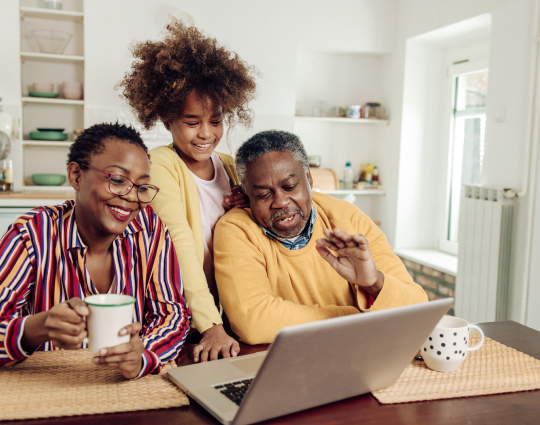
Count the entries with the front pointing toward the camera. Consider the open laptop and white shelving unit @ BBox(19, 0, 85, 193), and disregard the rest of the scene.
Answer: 1

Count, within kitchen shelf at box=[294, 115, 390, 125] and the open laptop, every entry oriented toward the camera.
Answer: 1

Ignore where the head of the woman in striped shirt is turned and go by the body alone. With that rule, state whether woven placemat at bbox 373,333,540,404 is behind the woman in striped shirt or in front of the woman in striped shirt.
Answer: in front

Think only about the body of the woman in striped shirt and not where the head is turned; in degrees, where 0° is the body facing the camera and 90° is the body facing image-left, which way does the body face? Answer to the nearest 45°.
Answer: approximately 315°

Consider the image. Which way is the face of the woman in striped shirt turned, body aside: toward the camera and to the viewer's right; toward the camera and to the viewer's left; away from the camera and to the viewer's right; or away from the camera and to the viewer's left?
toward the camera and to the viewer's right

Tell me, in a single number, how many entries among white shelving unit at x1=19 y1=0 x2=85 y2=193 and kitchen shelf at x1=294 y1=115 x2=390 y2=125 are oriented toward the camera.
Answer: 2

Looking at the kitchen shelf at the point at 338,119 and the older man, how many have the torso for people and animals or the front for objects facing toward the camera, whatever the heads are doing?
2

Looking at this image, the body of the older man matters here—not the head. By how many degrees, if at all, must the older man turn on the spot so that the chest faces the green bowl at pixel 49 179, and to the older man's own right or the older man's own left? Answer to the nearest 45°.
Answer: approximately 135° to the older man's own right

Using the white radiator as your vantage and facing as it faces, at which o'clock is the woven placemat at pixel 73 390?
The woven placemat is roughly at 11 o'clock from the white radiator.

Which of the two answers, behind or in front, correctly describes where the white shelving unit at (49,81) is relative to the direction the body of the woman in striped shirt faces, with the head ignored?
behind

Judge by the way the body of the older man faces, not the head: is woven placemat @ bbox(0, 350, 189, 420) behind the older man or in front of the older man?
in front

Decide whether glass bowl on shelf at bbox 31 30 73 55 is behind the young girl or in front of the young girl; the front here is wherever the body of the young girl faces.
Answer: behind
